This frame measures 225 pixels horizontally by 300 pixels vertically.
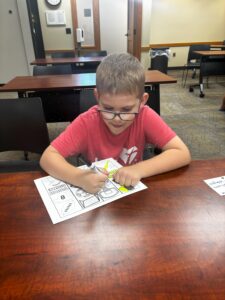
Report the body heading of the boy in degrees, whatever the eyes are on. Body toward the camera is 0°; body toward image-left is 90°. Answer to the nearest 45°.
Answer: approximately 0°

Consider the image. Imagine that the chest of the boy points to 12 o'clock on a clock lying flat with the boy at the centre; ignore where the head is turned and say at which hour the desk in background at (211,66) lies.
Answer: The desk in background is roughly at 7 o'clock from the boy.

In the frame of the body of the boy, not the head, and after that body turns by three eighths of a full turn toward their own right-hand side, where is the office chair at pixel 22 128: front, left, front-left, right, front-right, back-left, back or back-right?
front
